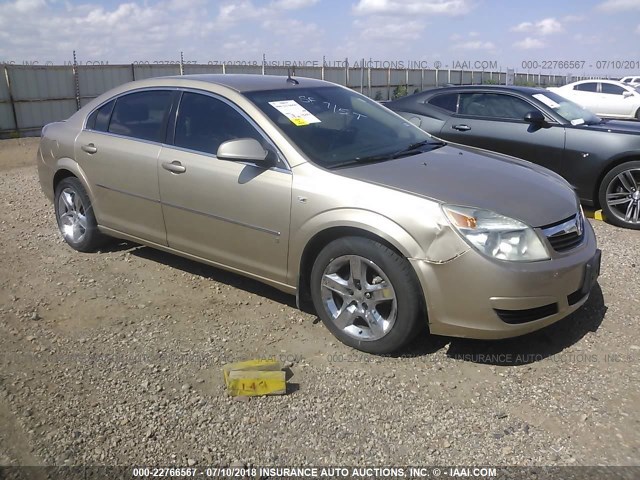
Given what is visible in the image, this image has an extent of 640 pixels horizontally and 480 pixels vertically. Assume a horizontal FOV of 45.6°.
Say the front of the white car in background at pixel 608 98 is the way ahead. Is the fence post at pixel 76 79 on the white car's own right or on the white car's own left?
on the white car's own right

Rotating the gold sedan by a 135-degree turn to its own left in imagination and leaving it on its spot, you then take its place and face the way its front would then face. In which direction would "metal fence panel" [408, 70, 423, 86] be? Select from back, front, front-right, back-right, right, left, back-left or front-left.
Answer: front

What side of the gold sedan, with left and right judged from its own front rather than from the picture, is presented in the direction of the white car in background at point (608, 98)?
left

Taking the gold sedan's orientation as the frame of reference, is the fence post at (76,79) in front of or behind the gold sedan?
behind

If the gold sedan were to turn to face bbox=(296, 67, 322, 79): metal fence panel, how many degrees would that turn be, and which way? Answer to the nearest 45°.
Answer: approximately 135° to its left

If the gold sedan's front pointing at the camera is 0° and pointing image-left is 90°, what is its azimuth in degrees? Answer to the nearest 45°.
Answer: approximately 315°

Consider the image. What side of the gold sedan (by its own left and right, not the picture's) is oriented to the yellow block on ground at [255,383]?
right

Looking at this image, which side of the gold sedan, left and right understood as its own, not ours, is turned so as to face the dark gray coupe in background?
left
